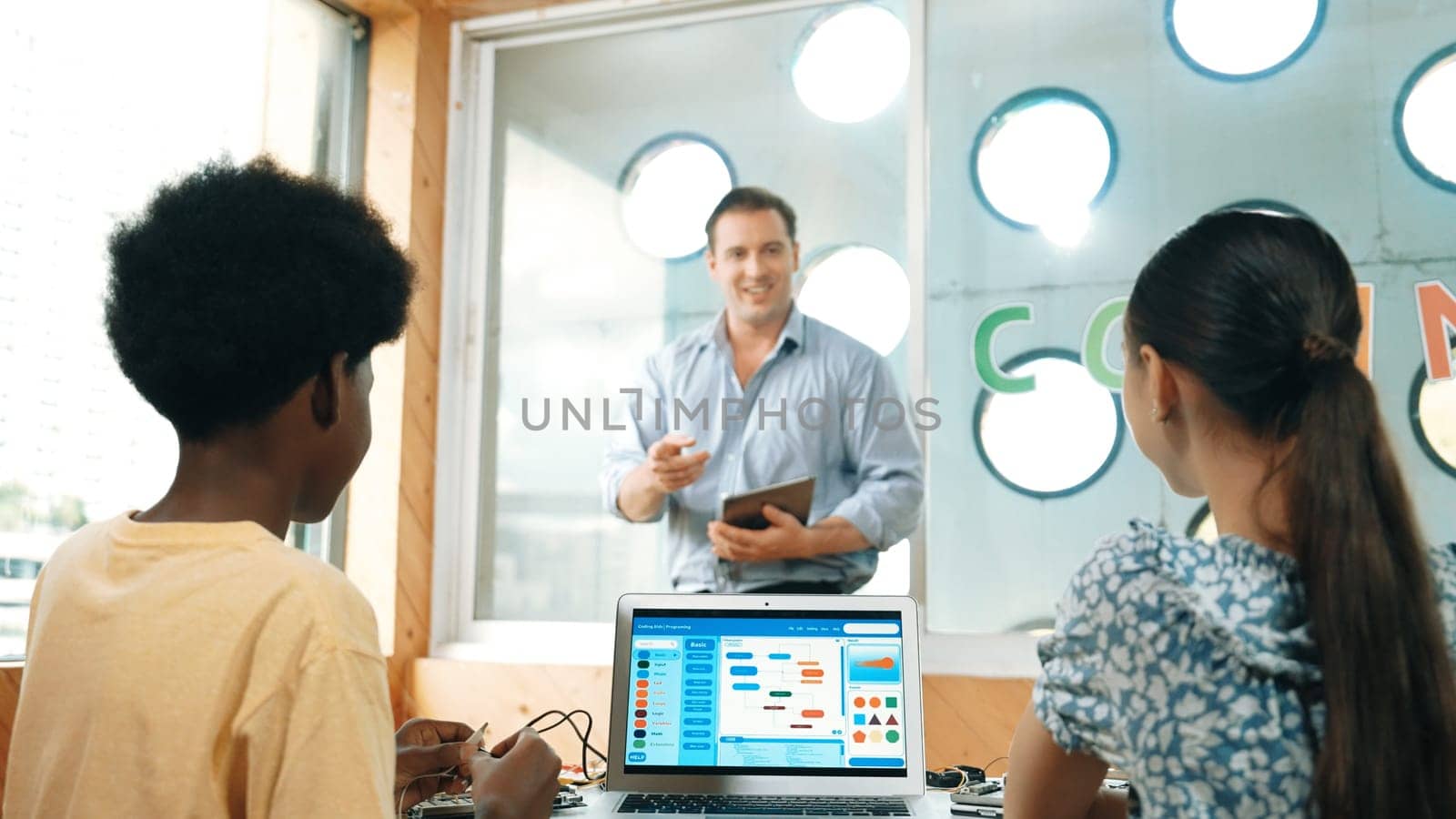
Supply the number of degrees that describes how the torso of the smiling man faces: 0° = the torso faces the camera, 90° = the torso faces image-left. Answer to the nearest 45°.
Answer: approximately 0°

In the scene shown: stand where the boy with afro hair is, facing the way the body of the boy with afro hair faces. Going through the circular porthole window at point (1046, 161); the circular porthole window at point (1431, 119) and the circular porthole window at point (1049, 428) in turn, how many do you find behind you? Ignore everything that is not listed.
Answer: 0

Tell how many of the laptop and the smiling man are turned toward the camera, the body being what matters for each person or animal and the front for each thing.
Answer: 2

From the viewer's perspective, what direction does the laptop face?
toward the camera

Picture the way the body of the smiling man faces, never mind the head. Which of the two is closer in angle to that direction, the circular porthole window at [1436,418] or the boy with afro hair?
the boy with afro hair

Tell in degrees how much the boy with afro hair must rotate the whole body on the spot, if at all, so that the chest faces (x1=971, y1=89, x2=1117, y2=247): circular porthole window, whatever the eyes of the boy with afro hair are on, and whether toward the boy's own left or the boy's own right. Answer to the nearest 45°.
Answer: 0° — they already face it

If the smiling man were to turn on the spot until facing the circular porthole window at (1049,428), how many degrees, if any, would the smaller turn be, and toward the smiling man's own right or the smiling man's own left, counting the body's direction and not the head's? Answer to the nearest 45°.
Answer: approximately 90° to the smiling man's own left

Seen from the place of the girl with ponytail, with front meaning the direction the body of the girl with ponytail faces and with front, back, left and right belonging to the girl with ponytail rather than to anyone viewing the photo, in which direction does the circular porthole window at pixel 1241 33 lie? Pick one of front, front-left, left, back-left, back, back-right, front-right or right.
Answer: front-right

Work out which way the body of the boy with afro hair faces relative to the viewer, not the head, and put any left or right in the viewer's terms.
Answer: facing away from the viewer and to the right of the viewer

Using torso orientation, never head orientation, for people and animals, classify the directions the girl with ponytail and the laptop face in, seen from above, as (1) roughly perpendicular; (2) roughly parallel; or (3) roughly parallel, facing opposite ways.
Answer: roughly parallel, facing opposite ways

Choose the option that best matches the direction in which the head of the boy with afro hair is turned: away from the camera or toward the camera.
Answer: away from the camera

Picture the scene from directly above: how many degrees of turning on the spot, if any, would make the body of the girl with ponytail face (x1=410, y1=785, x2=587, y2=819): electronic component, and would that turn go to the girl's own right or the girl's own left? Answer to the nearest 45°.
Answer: approximately 45° to the girl's own left

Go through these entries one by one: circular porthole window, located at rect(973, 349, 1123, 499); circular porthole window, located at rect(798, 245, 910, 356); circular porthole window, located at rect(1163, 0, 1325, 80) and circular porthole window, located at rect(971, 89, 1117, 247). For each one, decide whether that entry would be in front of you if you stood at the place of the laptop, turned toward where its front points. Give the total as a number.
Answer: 0

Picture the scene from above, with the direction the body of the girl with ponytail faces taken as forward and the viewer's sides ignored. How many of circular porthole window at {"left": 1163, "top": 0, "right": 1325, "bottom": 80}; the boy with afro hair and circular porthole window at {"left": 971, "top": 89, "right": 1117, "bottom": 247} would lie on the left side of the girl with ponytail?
1

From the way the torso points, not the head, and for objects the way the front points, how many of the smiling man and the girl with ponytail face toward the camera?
1

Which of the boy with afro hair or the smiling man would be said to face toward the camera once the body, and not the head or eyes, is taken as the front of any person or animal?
the smiling man

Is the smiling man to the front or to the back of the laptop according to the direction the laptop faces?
to the back

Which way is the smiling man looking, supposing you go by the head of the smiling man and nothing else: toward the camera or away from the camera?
toward the camera

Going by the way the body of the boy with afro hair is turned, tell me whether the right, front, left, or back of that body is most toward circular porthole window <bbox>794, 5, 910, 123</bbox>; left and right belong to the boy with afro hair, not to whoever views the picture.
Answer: front

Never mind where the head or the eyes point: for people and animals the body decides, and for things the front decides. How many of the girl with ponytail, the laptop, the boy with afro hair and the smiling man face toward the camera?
2

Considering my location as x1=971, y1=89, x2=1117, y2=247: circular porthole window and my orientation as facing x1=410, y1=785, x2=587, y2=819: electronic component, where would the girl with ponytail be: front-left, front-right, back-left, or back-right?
front-left

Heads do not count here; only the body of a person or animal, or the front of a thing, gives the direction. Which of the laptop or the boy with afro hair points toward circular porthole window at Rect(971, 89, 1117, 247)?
the boy with afro hair
